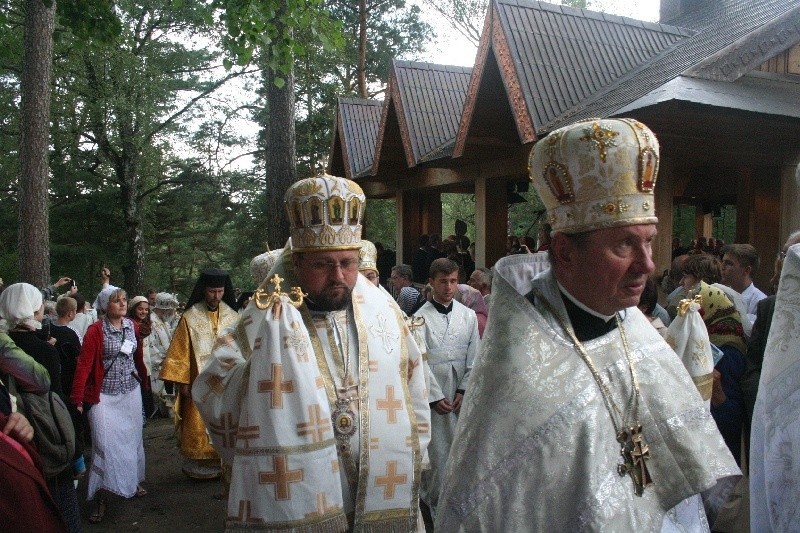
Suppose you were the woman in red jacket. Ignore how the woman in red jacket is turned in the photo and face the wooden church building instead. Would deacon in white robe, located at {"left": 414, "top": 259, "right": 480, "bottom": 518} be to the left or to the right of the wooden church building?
right

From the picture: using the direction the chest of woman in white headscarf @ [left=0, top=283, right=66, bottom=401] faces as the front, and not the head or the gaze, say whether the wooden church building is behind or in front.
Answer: in front

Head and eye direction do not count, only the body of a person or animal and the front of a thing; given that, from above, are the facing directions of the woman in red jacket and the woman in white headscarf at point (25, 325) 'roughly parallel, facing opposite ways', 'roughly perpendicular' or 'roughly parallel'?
roughly perpendicular

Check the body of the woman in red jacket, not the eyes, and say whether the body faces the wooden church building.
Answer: no

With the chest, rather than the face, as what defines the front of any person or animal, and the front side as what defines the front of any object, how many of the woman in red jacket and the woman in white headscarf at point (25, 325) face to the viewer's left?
0

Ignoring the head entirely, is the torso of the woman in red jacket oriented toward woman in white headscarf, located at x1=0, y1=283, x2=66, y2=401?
no

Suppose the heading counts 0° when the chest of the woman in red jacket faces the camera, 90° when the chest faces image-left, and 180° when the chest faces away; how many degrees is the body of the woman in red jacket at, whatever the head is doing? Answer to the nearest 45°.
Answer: approximately 315°

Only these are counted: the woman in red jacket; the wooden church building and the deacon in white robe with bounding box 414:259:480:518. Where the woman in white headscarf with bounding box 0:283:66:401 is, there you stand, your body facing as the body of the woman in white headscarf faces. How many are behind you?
0

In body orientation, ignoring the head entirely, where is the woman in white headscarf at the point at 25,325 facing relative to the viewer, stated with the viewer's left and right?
facing away from the viewer and to the right of the viewer

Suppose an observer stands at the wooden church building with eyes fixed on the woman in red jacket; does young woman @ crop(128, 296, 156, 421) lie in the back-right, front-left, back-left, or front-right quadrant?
front-right

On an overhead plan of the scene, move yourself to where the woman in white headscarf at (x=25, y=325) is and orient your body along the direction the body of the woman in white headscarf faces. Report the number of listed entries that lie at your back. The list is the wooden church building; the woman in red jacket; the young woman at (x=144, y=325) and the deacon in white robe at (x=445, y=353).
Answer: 0

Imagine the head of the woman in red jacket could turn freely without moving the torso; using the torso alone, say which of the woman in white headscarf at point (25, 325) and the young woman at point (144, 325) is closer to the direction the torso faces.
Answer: the woman in white headscarf

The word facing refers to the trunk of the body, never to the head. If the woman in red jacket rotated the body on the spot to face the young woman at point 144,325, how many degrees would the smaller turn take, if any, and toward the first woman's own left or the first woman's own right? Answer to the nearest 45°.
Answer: approximately 135° to the first woman's own left

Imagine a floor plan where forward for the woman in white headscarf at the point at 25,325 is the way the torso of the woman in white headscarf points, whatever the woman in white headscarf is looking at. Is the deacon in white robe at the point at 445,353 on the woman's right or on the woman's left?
on the woman's right

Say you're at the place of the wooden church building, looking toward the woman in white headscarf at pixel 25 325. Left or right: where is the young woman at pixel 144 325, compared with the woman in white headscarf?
right
